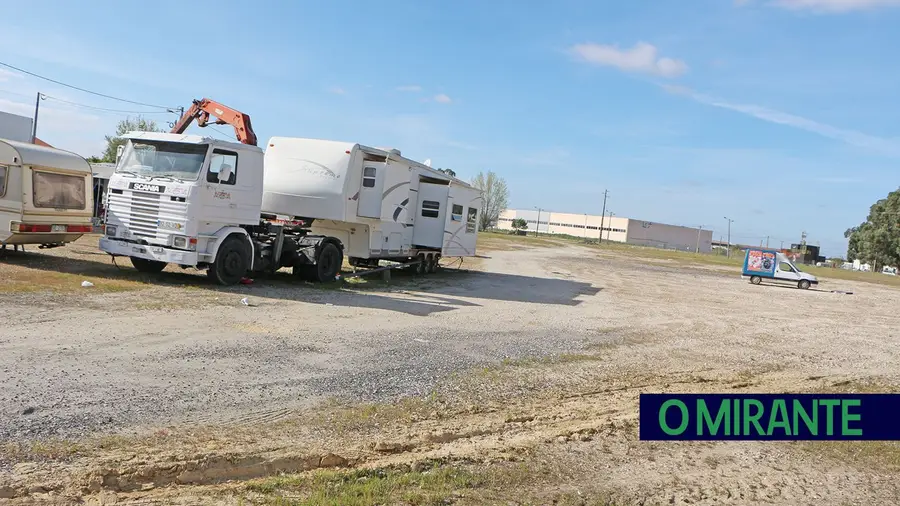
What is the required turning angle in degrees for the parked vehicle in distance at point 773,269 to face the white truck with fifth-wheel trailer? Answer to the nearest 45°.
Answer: approximately 135° to its right

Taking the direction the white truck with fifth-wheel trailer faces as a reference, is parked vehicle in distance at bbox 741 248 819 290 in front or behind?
behind

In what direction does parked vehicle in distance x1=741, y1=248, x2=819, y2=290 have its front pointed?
to the viewer's right

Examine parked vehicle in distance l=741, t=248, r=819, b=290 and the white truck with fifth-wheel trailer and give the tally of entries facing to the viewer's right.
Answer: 1

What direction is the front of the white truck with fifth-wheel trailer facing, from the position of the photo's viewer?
facing the viewer and to the left of the viewer

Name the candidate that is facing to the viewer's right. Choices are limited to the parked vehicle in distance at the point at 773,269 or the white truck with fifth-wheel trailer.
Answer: the parked vehicle in distance
